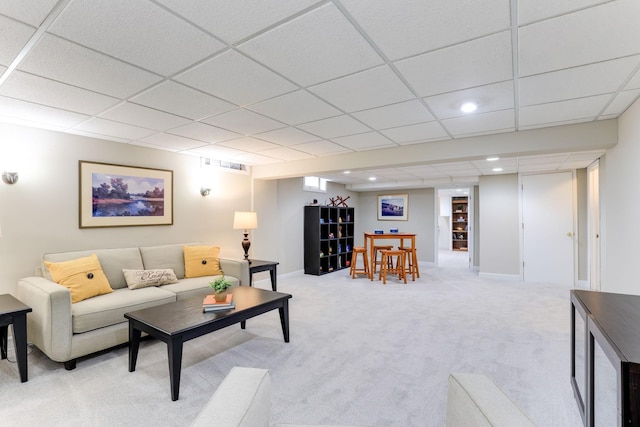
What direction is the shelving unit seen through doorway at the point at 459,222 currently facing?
toward the camera

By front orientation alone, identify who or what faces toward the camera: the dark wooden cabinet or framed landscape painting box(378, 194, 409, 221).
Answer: the framed landscape painting

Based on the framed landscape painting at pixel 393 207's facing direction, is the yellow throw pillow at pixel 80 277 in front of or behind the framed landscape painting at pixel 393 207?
in front

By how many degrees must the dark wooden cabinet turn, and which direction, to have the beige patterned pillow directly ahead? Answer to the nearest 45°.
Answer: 0° — it already faces it

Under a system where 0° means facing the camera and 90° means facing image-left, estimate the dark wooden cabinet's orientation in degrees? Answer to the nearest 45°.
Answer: approximately 90°

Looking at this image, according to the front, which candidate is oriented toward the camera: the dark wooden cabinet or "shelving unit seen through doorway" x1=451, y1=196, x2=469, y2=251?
the shelving unit seen through doorway

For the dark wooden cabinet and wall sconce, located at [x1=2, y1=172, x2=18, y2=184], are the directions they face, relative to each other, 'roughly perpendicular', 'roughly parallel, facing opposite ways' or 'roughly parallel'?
roughly parallel, facing opposite ways

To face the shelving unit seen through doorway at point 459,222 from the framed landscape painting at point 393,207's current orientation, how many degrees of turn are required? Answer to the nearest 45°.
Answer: approximately 135° to its left

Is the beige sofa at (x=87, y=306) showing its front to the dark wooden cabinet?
yes

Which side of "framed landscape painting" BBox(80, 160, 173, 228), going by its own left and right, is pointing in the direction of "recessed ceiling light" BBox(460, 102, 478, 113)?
front

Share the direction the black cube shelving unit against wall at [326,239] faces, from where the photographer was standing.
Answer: facing the viewer and to the right of the viewer

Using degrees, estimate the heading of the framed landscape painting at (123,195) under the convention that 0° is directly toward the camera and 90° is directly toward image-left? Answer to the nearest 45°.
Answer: approximately 315°

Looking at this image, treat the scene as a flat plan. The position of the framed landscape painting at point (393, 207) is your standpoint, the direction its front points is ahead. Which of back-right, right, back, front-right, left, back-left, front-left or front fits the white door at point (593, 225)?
front-left
